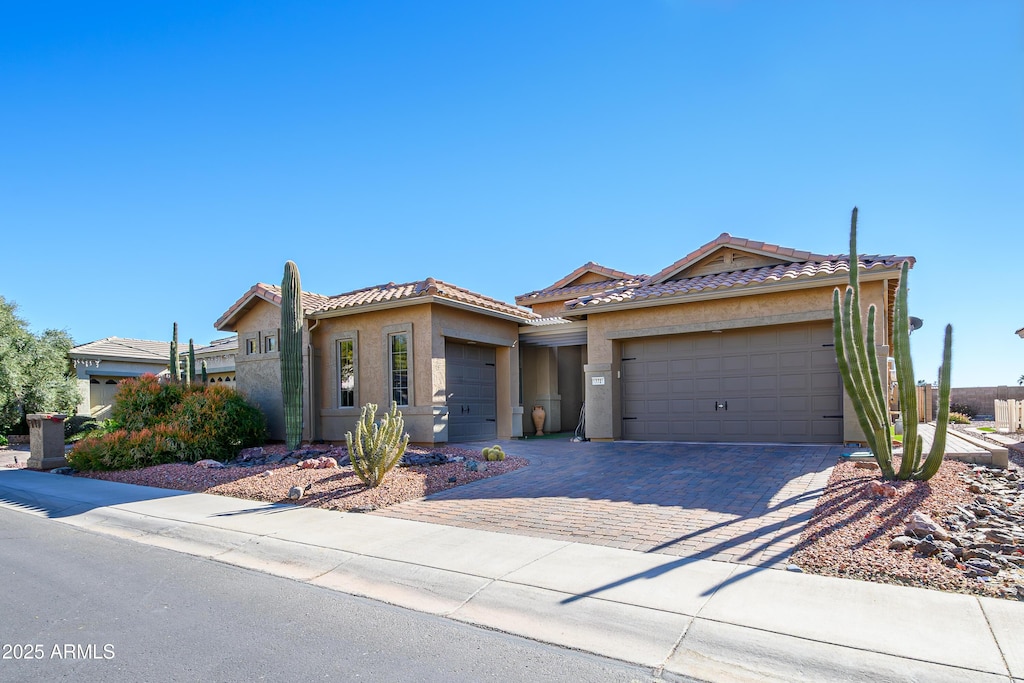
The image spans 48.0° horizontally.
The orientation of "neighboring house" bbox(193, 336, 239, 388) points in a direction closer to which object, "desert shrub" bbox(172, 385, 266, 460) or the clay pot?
the desert shrub

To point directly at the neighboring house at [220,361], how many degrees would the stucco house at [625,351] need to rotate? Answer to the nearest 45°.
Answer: approximately 90° to its right

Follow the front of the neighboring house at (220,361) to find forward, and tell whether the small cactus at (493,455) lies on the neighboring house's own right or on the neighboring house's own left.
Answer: on the neighboring house's own left

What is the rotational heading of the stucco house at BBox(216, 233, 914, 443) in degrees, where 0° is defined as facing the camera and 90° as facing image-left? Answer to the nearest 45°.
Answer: approximately 45°

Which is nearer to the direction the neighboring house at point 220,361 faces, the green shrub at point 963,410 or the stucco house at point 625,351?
the stucco house

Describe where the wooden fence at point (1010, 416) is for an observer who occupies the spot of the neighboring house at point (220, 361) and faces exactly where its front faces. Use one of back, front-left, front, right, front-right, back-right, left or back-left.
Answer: left

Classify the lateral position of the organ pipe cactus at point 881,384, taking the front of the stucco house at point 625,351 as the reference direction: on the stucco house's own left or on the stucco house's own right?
on the stucco house's own left

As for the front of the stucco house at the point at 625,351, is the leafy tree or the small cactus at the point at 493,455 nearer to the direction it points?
the small cactus

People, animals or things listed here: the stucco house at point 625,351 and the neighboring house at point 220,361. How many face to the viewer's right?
0

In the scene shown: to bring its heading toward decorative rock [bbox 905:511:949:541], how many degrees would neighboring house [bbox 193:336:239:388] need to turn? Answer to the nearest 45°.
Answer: approximately 45° to its left

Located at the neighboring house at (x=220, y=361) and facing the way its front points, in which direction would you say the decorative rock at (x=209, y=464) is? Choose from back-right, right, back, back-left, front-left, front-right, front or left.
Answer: front-left

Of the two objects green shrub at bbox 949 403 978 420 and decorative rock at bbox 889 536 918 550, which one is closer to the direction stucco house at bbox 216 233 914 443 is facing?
the decorative rock

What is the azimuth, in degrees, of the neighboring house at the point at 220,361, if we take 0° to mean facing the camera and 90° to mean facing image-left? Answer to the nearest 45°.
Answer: approximately 45°
